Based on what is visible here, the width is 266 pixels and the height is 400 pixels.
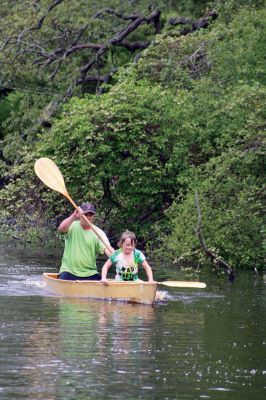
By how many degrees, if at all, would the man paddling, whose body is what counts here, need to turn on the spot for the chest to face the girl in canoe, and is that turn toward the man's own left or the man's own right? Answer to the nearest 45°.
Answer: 0° — they already face them

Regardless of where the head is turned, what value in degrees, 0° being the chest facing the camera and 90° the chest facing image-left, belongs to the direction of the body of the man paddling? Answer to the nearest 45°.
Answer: approximately 315°

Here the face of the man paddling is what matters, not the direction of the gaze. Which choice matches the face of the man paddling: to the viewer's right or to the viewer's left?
to the viewer's right
